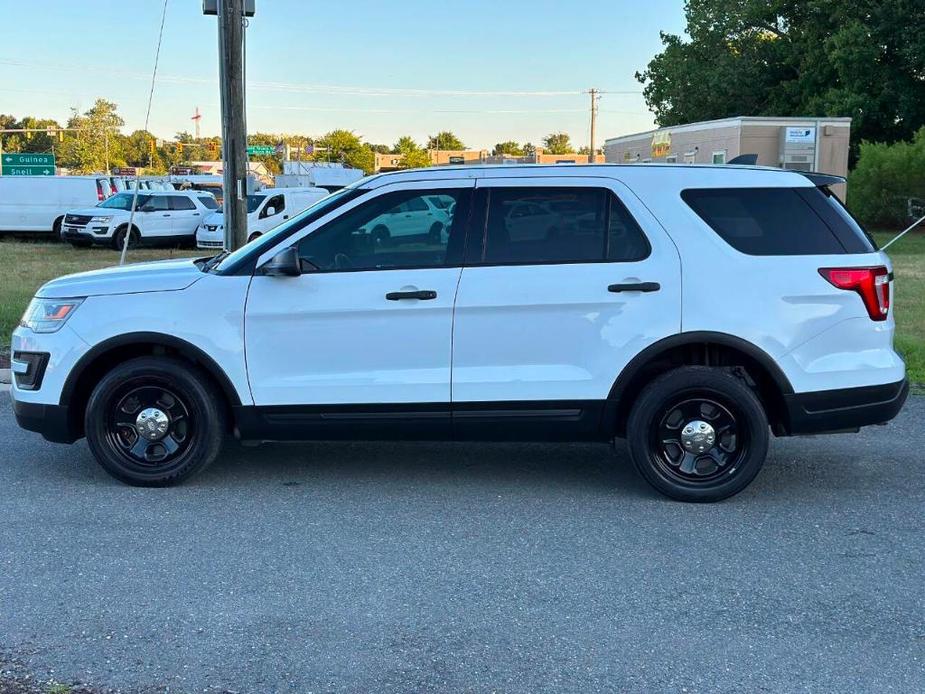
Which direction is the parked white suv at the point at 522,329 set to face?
to the viewer's left

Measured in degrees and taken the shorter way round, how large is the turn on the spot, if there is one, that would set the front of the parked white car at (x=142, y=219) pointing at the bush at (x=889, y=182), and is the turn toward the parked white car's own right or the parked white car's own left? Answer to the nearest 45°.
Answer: approximately 135° to the parked white car's own left

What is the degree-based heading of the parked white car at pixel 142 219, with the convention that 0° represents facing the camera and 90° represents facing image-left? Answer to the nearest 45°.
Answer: approximately 45°

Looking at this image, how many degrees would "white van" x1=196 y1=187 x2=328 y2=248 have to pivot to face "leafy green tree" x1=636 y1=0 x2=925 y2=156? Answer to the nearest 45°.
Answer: approximately 180°

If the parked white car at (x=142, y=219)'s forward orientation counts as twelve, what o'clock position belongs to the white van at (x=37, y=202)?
The white van is roughly at 3 o'clock from the parked white car.

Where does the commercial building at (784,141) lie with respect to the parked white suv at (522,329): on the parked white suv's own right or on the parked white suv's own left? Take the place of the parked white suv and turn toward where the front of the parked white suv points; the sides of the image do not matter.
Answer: on the parked white suv's own right

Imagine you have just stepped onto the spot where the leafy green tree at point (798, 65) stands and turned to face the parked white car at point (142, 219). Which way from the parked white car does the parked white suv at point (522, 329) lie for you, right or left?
left

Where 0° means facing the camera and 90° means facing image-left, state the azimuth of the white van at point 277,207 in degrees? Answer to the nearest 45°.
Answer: approximately 45°

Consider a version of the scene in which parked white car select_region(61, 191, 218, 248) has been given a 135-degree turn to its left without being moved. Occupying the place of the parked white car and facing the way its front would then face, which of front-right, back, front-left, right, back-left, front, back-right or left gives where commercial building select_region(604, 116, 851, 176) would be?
front

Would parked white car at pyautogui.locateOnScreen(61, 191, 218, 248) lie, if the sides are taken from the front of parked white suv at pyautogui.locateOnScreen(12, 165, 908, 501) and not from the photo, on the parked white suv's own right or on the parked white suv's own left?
on the parked white suv's own right

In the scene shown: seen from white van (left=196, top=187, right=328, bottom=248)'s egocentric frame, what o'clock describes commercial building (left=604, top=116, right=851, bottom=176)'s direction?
The commercial building is roughly at 7 o'clock from the white van.

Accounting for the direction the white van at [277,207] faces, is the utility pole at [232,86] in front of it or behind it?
in front

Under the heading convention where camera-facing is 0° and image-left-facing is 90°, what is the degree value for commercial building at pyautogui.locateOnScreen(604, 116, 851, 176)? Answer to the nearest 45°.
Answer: approximately 45°

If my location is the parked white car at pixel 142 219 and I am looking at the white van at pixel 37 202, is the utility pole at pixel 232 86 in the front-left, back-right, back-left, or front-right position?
back-left

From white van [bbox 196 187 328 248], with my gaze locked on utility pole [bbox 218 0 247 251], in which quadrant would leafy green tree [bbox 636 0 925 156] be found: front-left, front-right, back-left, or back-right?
back-left
